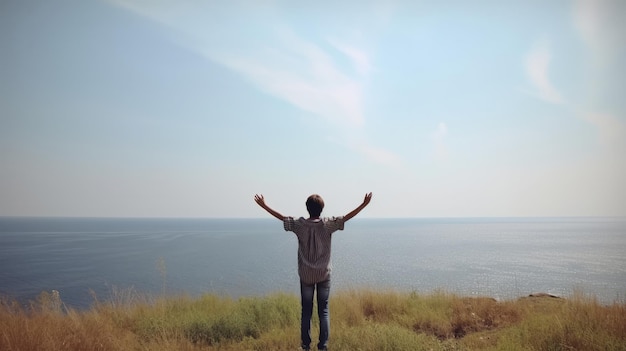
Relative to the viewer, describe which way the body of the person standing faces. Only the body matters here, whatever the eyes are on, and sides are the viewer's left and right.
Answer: facing away from the viewer

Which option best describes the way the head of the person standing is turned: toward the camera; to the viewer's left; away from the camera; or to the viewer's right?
away from the camera
